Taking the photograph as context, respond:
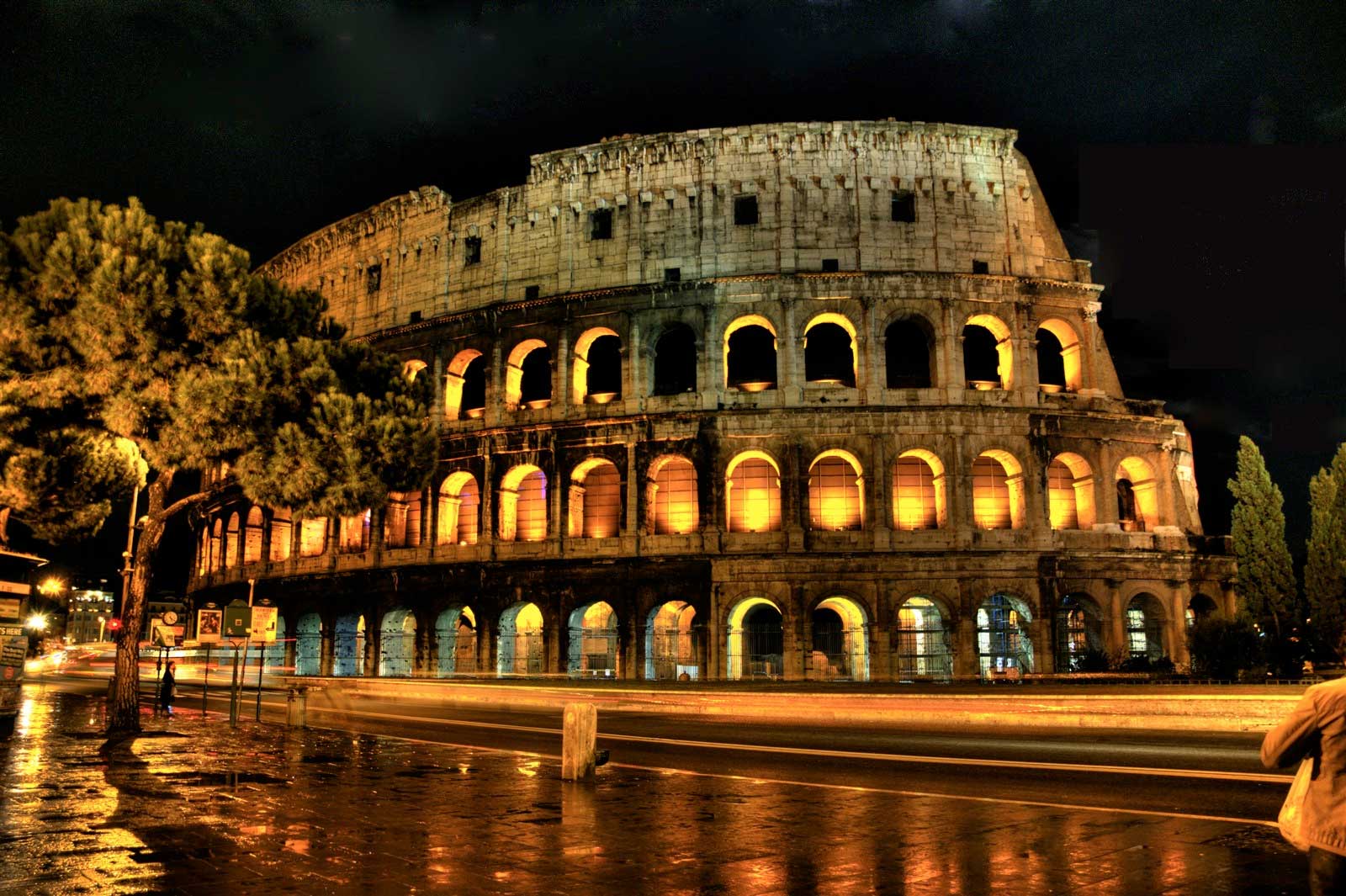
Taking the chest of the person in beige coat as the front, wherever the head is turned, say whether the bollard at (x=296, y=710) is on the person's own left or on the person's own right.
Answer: on the person's own left

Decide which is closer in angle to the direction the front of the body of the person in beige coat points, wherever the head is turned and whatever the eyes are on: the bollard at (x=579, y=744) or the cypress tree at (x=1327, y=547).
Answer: the cypress tree

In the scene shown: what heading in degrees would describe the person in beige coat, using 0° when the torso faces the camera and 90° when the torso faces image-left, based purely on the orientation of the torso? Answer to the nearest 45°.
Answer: approximately 180°

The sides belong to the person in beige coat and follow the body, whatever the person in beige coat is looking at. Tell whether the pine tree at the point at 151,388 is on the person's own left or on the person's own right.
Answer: on the person's own left

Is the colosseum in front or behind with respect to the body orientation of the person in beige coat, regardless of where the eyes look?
in front

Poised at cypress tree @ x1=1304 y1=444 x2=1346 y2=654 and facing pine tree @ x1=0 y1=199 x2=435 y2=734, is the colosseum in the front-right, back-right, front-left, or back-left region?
front-right

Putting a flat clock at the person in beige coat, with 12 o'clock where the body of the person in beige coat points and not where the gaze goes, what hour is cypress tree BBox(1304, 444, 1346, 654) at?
The cypress tree is roughly at 12 o'clock from the person in beige coat.

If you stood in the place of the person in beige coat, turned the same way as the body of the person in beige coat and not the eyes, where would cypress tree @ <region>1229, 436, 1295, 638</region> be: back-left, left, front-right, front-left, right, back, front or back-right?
front
